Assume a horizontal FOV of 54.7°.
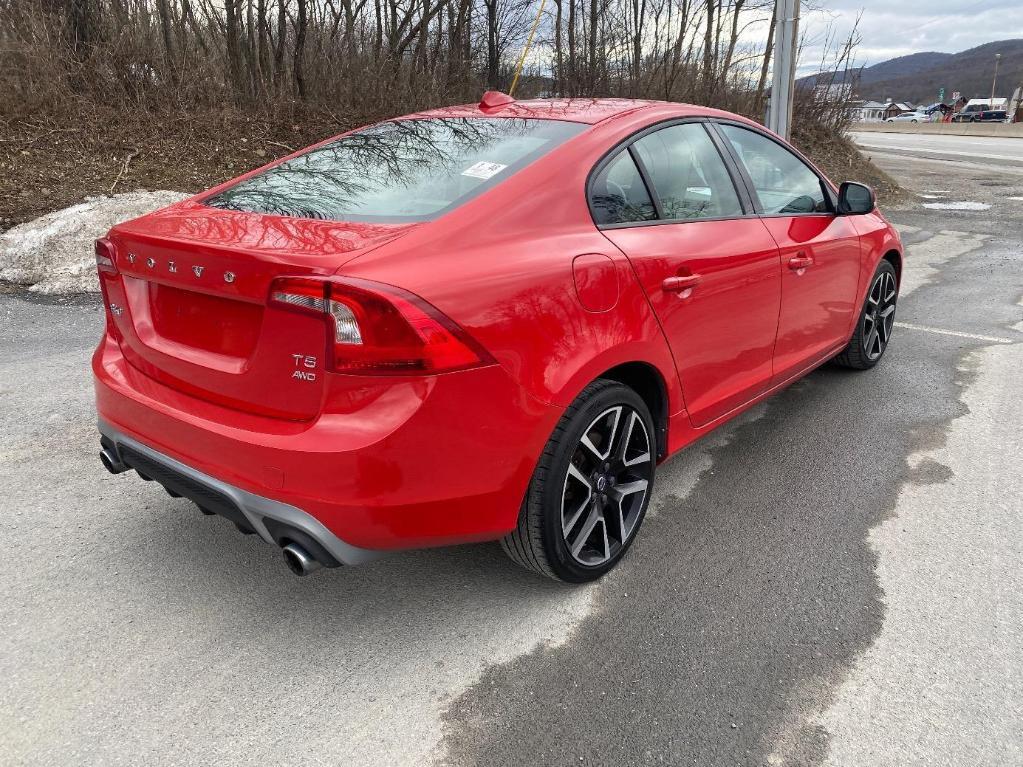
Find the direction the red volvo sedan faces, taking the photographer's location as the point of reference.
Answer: facing away from the viewer and to the right of the viewer
